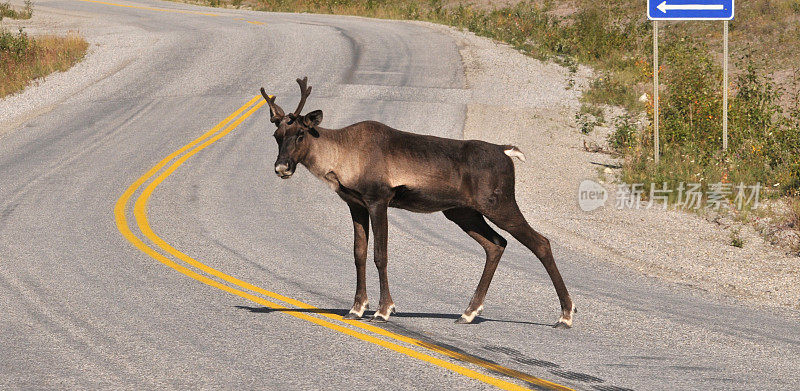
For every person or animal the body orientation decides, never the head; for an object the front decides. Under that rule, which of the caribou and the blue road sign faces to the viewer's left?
the caribou

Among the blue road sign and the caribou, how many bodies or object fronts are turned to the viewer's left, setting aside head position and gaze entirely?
1

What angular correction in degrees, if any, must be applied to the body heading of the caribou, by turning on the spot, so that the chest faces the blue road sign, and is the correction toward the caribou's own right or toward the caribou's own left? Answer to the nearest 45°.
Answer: approximately 135° to the caribou's own right

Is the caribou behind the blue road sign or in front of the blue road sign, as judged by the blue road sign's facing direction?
in front

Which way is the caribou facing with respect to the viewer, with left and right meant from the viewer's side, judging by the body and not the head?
facing to the left of the viewer

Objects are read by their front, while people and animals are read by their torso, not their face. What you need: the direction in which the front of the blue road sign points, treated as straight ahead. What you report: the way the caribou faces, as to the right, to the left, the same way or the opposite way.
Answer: to the right
